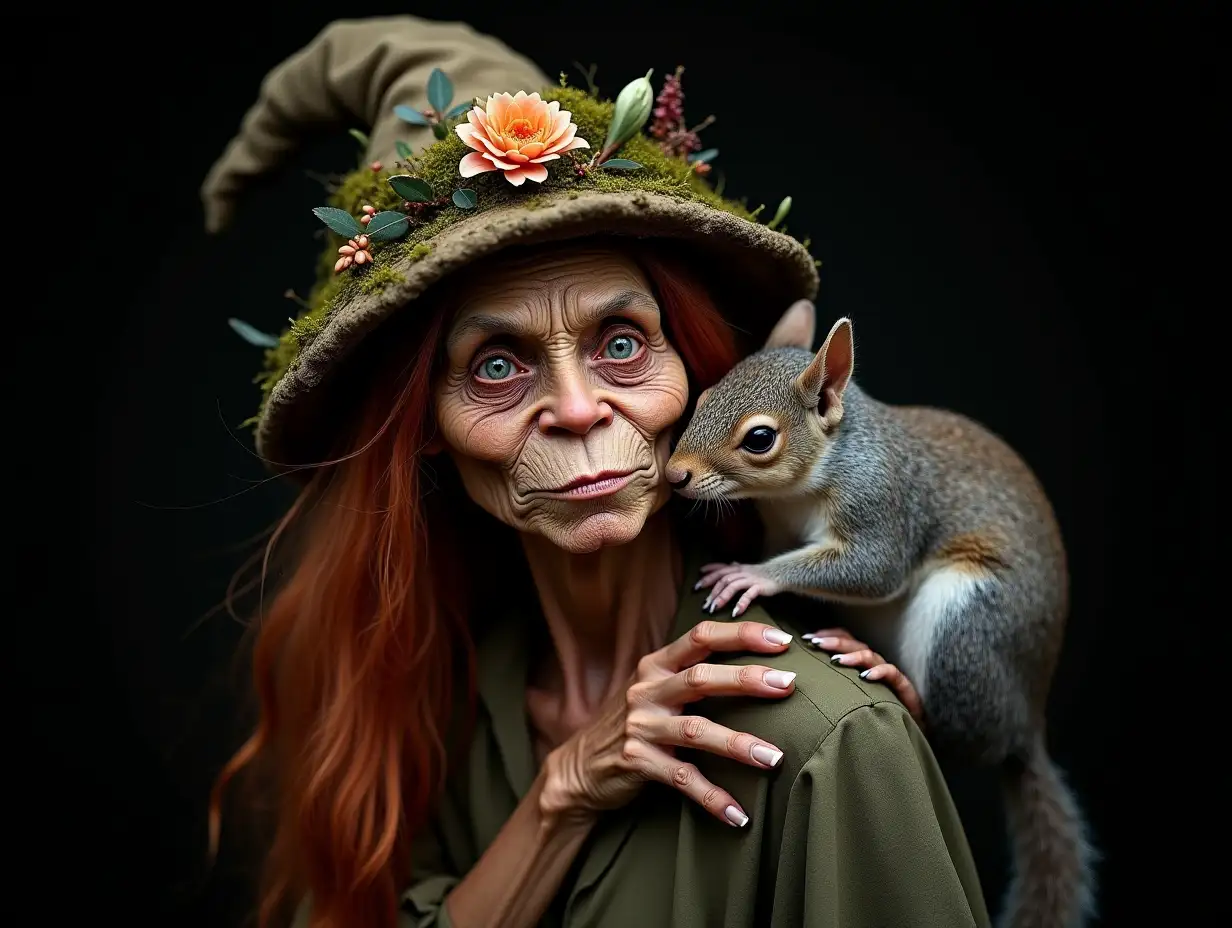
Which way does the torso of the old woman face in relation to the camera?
toward the camera

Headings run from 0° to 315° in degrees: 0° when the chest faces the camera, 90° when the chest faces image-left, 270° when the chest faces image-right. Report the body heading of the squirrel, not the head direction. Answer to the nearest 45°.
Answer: approximately 90°
